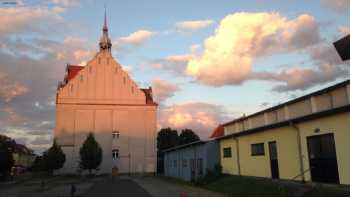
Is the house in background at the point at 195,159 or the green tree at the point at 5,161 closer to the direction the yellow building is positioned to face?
the green tree

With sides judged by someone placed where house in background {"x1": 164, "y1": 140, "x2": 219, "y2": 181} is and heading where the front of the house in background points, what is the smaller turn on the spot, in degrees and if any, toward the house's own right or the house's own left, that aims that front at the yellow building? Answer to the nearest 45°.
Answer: approximately 45° to the house's own left

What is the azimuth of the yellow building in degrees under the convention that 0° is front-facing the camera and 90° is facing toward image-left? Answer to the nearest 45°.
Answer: approximately 45°

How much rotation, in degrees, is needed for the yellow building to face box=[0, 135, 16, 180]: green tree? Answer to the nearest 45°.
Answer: approximately 90° to its right

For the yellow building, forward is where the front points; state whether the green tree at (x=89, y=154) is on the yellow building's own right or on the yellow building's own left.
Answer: on the yellow building's own right

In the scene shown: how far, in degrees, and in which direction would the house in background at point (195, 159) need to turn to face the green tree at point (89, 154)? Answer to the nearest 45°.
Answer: approximately 90° to its right

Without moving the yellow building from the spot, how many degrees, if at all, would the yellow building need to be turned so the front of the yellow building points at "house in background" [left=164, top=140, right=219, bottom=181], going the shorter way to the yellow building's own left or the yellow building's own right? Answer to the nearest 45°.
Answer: approximately 90° to the yellow building's own right

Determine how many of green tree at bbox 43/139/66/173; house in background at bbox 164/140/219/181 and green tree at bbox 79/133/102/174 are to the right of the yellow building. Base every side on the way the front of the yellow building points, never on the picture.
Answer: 3

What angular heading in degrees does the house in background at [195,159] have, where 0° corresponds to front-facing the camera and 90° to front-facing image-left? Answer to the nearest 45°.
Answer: approximately 45°

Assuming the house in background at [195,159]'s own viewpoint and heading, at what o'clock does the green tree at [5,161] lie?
The green tree is roughly at 2 o'clock from the house in background.
